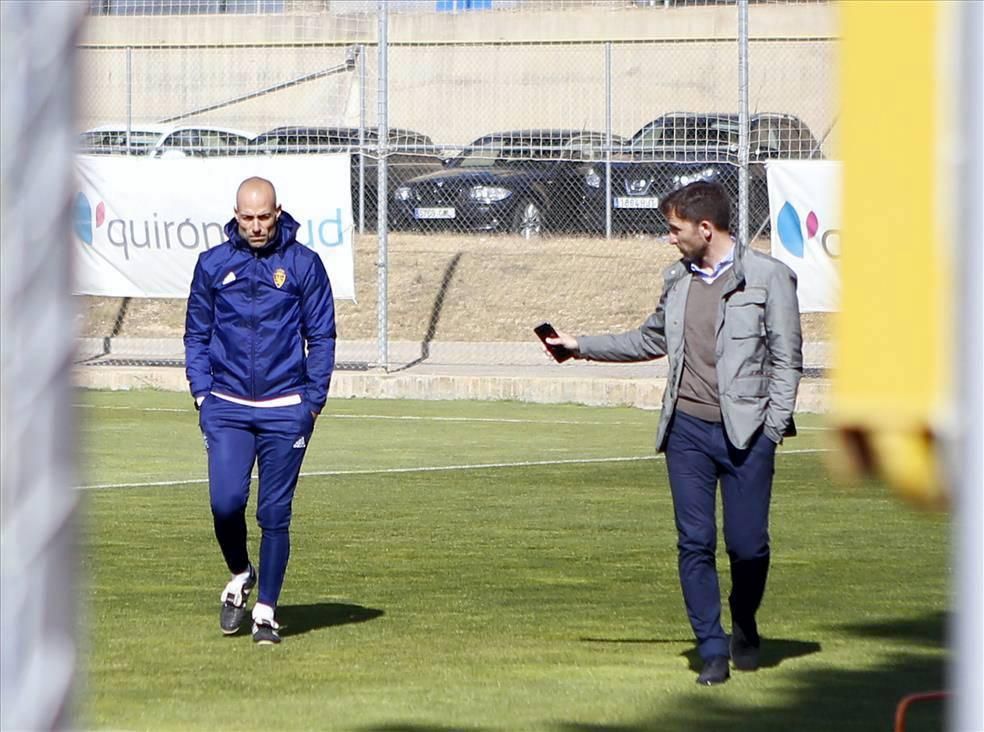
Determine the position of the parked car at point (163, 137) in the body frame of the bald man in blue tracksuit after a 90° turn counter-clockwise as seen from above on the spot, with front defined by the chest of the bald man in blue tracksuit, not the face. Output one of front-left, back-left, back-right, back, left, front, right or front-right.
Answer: left

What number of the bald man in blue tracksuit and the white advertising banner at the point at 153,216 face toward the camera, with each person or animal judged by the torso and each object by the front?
2

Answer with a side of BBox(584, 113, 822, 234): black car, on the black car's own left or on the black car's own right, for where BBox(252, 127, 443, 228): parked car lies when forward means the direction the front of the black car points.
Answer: on the black car's own right

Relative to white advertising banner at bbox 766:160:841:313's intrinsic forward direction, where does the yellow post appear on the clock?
The yellow post is roughly at 12 o'clock from the white advertising banner.

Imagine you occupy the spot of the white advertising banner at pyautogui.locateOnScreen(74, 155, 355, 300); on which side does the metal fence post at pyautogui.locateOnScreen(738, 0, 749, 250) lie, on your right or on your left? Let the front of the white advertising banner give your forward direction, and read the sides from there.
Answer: on your left

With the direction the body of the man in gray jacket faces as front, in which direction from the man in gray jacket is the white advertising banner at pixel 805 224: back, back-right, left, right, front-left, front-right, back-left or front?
back-right

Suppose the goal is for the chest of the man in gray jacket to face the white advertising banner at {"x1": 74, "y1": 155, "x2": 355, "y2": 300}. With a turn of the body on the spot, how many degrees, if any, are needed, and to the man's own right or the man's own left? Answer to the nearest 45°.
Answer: approximately 90° to the man's own right

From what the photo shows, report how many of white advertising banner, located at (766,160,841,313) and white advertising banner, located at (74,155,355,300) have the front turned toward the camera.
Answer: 2

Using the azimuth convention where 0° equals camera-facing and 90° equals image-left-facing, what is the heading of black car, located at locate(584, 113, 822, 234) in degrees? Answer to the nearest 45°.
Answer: approximately 45°

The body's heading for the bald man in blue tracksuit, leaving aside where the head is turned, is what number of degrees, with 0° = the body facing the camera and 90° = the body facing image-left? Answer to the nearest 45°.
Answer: approximately 0°

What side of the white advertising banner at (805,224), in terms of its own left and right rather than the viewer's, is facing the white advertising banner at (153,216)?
right

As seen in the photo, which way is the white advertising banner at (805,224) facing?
toward the camera

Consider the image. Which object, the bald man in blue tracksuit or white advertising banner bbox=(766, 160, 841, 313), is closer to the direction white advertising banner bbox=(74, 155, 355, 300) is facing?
the bald man in blue tracksuit
